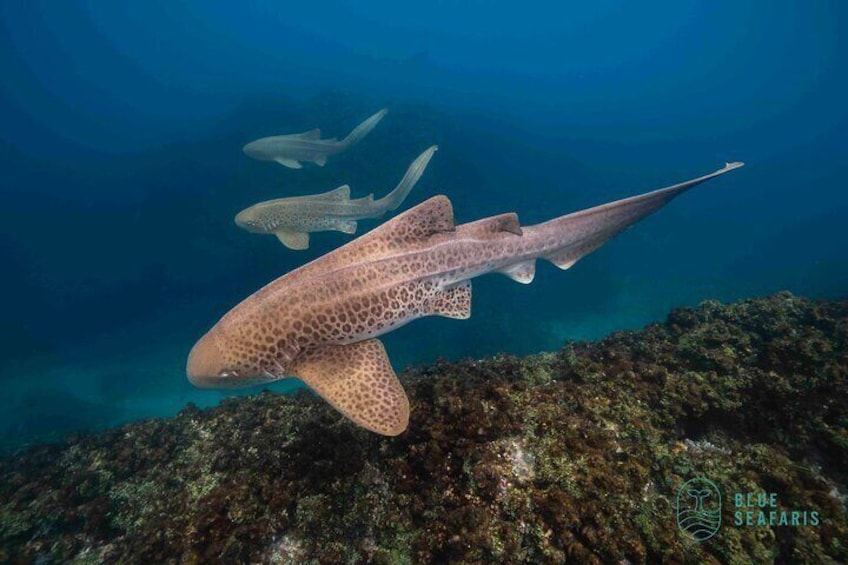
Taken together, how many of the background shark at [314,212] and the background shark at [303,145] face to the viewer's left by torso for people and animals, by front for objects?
2

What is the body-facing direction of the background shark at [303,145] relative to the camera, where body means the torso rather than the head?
to the viewer's left

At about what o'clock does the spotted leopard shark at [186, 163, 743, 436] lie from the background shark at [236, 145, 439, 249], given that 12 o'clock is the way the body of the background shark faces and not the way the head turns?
The spotted leopard shark is roughly at 9 o'clock from the background shark.

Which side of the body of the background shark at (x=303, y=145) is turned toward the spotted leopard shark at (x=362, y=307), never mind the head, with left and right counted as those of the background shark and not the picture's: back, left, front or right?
left

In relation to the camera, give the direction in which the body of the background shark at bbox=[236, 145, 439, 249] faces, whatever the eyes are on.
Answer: to the viewer's left
